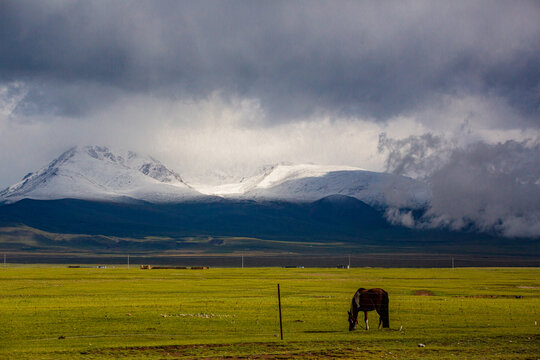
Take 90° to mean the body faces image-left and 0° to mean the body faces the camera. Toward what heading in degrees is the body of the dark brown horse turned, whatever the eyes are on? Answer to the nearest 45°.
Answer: approximately 90°
